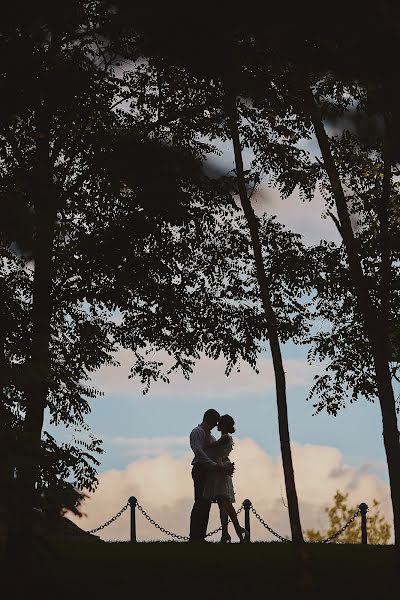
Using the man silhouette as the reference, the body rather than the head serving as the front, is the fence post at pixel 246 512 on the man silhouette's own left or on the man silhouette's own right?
on the man silhouette's own left

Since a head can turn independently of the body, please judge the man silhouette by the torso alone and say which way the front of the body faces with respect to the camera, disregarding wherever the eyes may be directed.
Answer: to the viewer's right

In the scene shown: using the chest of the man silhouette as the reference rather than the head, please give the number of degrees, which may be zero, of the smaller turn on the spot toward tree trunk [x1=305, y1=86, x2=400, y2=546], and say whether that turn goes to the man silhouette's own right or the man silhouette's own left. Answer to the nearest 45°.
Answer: approximately 45° to the man silhouette's own right

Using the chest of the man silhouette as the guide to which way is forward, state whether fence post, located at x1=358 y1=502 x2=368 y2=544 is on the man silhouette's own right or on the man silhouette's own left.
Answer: on the man silhouette's own left

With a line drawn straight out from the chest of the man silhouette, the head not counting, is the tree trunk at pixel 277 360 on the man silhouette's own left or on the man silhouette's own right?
on the man silhouette's own right

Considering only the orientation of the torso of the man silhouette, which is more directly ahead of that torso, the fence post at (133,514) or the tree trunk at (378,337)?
the tree trunk
